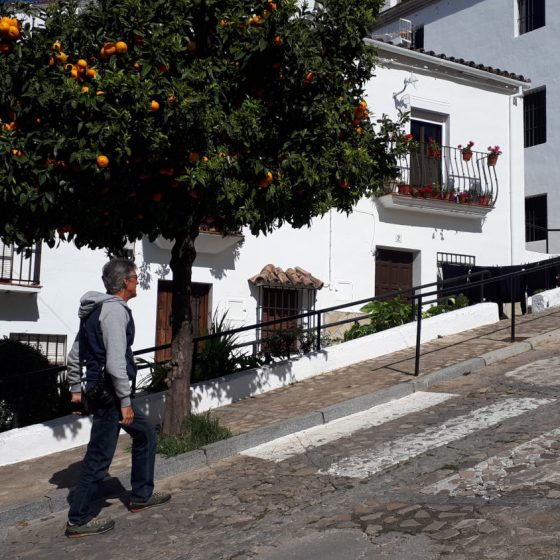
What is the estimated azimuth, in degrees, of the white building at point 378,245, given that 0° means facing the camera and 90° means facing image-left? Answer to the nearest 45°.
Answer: approximately 315°

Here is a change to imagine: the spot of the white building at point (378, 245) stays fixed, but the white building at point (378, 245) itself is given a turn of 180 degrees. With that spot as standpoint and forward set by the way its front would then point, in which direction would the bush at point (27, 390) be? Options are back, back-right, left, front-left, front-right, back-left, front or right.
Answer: left

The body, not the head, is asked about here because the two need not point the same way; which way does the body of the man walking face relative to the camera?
to the viewer's right

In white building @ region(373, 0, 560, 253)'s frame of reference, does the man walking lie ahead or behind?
ahead

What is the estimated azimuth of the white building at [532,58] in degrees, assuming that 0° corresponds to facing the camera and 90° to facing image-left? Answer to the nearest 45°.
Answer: approximately 45°

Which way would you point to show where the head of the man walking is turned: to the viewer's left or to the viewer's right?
to the viewer's right

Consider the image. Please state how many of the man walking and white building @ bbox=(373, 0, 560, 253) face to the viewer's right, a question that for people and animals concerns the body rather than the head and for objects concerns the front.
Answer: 1

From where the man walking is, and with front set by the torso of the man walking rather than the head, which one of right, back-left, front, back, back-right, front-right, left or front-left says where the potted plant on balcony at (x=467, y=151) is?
front-left
